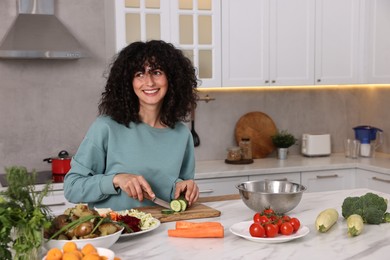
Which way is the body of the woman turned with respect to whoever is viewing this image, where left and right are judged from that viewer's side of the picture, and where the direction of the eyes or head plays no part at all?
facing the viewer and to the right of the viewer

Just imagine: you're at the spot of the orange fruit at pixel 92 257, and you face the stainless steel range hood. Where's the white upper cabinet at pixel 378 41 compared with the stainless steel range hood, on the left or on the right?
right

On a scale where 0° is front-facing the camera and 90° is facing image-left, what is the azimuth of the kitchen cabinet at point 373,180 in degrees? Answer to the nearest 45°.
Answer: approximately 45°

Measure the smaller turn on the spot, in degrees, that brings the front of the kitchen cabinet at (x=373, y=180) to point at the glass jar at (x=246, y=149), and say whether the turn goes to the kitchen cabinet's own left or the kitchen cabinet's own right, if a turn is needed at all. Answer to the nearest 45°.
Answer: approximately 45° to the kitchen cabinet's own right

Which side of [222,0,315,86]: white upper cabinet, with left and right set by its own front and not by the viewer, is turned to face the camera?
front

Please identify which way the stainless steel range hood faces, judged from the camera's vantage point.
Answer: facing the viewer

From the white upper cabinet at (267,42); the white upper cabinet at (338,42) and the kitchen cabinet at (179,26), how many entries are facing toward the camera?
3

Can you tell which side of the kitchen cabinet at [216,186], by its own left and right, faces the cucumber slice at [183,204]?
front

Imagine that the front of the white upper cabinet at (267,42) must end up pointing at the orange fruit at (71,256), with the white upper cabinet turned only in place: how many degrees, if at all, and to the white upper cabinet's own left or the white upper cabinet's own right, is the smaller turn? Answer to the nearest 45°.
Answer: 0° — it already faces it

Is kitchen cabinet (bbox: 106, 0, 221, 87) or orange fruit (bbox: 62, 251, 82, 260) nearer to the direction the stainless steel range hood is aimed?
the orange fruit

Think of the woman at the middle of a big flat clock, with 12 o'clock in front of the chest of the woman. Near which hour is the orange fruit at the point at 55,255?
The orange fruit is roughly at 2 o'clock from the woman.

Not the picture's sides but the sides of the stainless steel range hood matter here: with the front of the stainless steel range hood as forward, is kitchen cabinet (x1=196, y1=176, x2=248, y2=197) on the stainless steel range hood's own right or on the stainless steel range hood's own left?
on the stainless steel range hood's own left

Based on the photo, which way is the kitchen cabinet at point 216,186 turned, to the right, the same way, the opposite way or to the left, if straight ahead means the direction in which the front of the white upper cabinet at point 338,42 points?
the same way

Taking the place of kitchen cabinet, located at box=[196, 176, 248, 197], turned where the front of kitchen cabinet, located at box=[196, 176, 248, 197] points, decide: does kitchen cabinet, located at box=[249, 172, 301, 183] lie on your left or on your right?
on your left

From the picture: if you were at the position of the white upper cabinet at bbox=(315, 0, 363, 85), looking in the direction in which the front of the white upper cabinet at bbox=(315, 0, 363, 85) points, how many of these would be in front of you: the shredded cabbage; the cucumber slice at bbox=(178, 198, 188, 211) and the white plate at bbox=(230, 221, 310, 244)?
3

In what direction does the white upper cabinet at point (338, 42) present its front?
toward the camera

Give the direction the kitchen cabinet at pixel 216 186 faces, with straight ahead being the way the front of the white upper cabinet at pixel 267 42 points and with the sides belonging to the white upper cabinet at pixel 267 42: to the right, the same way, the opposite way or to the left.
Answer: the same way
